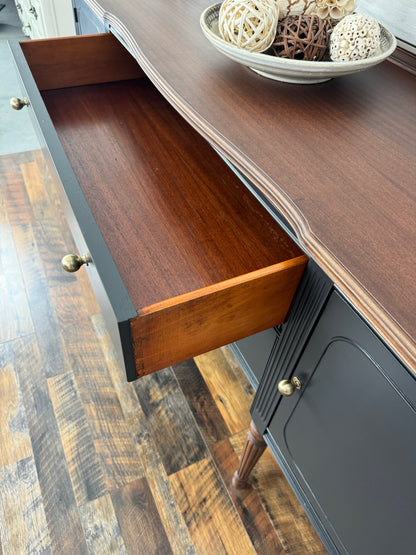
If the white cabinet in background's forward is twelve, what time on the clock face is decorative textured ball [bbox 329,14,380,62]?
The decorative textured ball is roughly at 10 o'clock from the white cabinet in background.

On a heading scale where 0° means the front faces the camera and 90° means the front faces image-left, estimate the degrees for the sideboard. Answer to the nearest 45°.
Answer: approximately 45°

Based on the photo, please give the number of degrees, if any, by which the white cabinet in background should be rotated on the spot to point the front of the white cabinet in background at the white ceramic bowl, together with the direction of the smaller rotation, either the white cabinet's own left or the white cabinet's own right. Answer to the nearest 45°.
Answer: approximately 45° to the white cabinet's own left

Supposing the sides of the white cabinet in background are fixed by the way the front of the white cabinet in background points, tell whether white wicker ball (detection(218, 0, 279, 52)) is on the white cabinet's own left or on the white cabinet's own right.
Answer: on the white cabinet's own left

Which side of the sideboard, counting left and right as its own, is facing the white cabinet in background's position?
right
